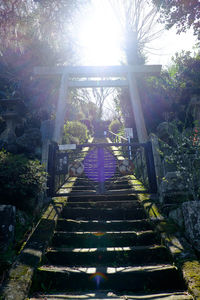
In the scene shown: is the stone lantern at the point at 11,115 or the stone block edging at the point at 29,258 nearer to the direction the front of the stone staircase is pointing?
the stone block edging

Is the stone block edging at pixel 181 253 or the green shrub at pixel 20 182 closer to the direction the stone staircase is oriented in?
the stone block edging

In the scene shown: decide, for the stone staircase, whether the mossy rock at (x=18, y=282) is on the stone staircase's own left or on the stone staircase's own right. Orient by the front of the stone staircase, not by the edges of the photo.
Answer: on the stone staircase's own right

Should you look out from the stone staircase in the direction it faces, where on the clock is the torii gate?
The torii gate is roughly at 6 o'clock from the stone staircase.

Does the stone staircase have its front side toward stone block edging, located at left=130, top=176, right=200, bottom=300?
no

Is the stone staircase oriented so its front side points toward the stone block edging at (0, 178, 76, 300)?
no

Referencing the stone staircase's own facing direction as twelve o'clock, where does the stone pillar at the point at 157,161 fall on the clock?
The stone pillar is roughly at 7 o'clock from the stone staircase.

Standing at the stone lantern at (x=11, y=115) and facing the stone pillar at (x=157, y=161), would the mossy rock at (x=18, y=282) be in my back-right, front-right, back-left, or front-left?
front-right

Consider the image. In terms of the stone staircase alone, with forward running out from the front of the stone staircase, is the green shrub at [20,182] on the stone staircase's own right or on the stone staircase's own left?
on the stone staircase's own right

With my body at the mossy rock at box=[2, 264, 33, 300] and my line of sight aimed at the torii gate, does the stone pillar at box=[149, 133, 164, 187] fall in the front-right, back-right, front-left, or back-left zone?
front-right

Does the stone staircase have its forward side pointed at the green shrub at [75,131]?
no

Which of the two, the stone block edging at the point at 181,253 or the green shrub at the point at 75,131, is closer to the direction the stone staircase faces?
the stone block edging

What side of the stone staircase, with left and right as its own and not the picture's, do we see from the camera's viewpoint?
front
